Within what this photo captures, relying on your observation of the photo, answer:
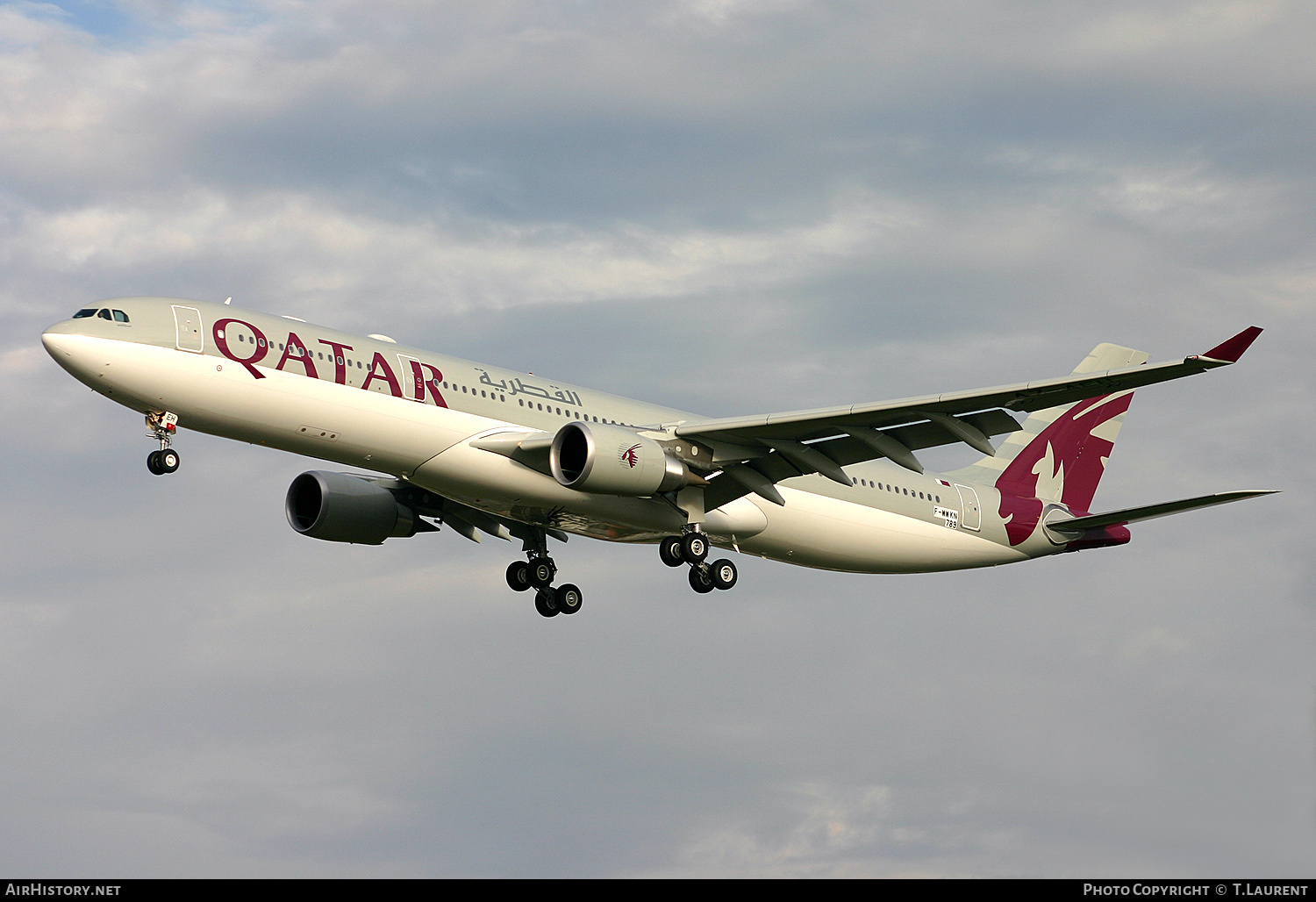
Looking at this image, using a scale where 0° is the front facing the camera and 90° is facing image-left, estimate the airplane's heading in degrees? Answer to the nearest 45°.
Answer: approximately 45°
